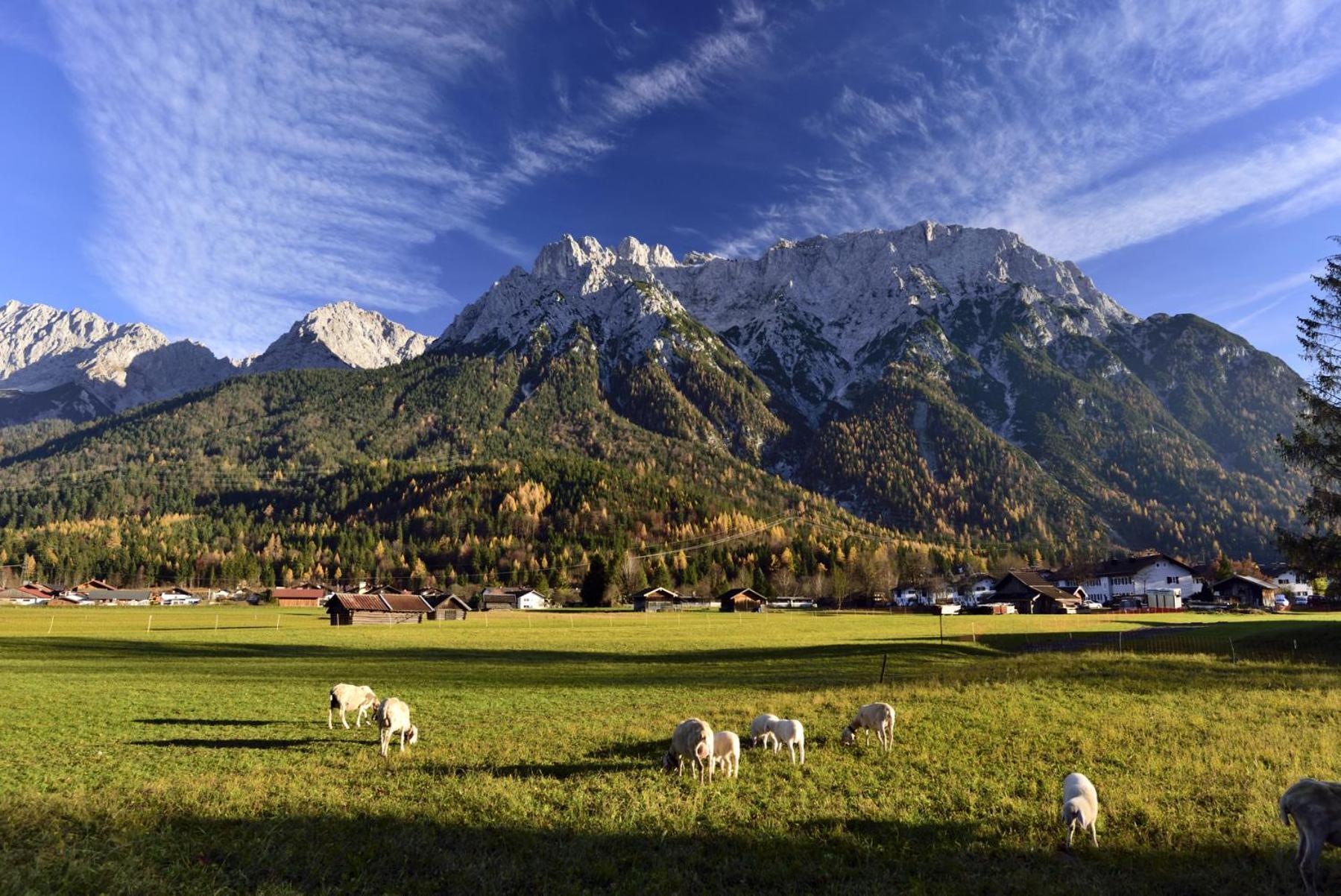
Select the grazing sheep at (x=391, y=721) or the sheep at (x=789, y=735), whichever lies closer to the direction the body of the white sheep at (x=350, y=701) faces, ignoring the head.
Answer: the sheep

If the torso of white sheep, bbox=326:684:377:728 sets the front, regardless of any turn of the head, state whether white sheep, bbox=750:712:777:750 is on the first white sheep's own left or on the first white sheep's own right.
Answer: on the first white sheep's own right

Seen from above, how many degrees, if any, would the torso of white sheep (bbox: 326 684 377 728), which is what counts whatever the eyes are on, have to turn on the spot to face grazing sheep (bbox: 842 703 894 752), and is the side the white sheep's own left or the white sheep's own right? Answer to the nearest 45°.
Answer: approximately 45° to the white sheep's own right

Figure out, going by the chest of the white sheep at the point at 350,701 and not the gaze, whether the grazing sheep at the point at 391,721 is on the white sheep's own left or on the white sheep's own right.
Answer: on the white sheep's own right

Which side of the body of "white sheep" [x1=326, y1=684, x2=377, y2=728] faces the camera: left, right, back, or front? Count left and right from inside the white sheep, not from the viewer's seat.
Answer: right

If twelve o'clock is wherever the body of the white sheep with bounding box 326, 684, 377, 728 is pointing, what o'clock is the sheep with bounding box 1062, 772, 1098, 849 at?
The sheep is roughly at 2 o'clock from the white sheep.

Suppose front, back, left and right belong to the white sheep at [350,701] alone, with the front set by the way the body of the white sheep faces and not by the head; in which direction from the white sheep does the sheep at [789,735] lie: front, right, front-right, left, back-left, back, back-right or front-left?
front-right

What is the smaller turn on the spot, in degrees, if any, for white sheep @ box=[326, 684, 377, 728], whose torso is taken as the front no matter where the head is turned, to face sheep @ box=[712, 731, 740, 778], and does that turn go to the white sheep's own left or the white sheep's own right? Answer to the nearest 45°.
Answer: approximately 45° to the white sheep's own right
